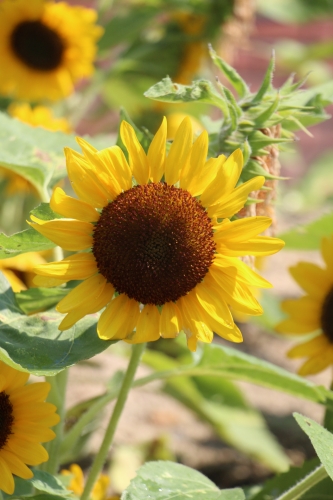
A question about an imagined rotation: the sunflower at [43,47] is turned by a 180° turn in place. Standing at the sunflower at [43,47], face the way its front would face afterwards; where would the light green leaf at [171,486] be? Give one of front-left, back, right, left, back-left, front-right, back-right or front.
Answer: back

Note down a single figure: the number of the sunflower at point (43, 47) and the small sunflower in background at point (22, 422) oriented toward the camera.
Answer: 2

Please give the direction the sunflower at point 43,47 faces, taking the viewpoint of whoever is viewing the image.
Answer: facing the viewer

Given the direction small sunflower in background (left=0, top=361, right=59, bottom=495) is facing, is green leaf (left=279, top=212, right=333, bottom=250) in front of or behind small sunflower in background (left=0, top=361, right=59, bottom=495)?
behind

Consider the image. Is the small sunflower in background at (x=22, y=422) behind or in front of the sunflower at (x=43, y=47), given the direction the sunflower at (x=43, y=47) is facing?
in front

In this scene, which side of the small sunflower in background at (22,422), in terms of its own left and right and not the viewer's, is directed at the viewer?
front

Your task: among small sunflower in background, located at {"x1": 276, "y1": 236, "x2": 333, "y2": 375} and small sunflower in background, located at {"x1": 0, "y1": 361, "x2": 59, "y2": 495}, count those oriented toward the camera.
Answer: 2
